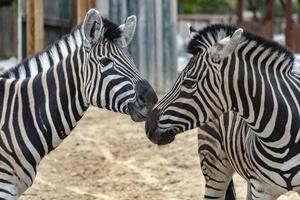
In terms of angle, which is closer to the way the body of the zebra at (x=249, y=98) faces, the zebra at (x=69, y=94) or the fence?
the zebra

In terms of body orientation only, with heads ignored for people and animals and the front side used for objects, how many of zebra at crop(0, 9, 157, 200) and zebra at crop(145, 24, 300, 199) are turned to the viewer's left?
1

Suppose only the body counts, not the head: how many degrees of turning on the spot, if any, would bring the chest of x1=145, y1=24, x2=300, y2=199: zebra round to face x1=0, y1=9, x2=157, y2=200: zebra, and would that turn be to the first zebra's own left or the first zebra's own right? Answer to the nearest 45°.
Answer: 0° — it already faces it

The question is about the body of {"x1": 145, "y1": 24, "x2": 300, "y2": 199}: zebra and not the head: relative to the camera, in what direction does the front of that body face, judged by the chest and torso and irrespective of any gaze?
to the viewer's left

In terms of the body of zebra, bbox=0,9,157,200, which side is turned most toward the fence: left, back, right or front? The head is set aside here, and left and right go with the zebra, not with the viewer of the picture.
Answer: left

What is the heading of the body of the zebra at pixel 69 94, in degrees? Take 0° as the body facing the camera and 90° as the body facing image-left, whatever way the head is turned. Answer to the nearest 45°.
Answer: approximately 270°

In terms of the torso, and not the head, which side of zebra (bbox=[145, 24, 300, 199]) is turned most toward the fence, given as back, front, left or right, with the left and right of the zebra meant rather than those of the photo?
right

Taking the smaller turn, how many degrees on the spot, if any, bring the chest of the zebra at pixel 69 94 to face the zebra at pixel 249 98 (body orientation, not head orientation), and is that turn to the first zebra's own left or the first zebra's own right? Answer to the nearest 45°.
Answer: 0° — it already faces it

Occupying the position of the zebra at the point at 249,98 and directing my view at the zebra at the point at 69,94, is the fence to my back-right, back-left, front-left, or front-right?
front-right

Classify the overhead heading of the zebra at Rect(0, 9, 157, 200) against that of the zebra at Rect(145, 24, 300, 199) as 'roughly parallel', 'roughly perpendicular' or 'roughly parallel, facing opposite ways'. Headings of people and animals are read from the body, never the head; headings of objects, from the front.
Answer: roughly parallel, facing opposite ways

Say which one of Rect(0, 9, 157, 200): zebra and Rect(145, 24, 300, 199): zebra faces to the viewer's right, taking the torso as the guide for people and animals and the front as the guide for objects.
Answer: Rect(0, 9, 157, 200): zebra
